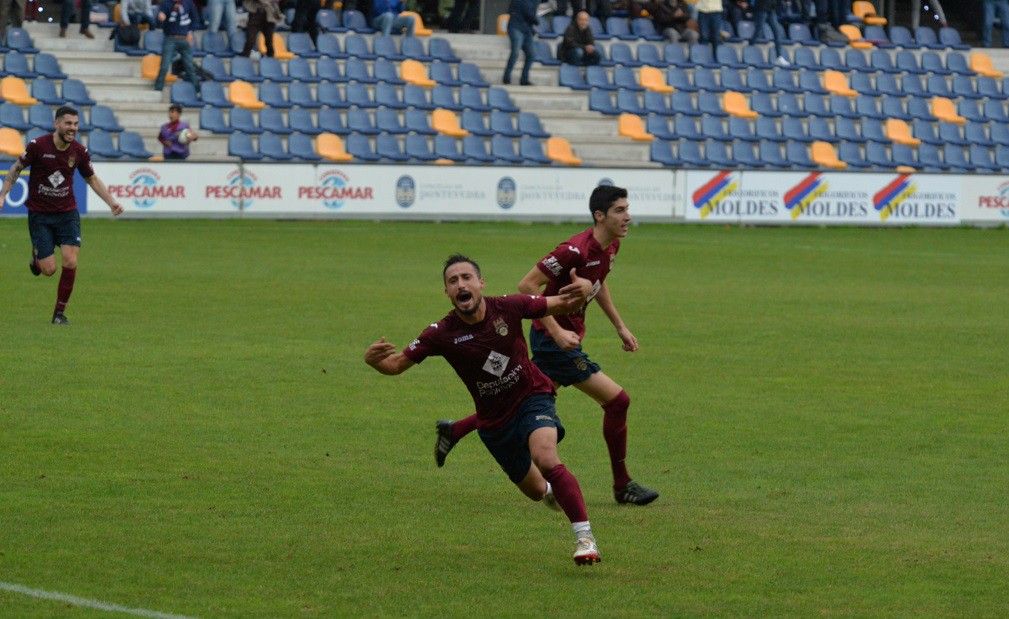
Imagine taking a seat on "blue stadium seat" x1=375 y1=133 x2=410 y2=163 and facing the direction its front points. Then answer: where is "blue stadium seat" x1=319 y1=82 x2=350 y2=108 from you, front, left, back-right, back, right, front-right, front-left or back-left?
back

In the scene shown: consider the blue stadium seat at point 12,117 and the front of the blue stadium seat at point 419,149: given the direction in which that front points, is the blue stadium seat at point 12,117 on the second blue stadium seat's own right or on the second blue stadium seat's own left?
on the second blue stadium seat's own right

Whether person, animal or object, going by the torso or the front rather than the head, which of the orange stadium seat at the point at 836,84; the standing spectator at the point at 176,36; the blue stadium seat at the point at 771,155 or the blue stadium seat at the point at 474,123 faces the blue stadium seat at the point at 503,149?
the blue stadium seat at the point at 474,123

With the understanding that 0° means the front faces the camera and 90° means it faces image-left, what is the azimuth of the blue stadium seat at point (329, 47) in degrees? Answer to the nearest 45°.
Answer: approximately 315°

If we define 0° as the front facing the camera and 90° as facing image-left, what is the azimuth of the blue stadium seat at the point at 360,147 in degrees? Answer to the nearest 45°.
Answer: approximately 315°

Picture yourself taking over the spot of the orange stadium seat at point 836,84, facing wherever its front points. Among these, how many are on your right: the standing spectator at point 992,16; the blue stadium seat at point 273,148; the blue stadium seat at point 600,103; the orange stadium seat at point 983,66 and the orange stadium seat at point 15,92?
3

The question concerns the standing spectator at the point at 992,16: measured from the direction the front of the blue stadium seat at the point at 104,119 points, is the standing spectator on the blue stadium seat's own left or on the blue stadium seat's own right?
on the blue stadium seat's own left

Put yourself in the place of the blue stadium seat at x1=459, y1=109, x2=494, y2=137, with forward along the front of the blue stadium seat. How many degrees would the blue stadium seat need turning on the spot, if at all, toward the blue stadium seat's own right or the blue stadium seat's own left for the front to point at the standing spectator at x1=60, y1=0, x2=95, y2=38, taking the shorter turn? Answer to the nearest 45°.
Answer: approximately 135° to the blue stadium seat's own right
